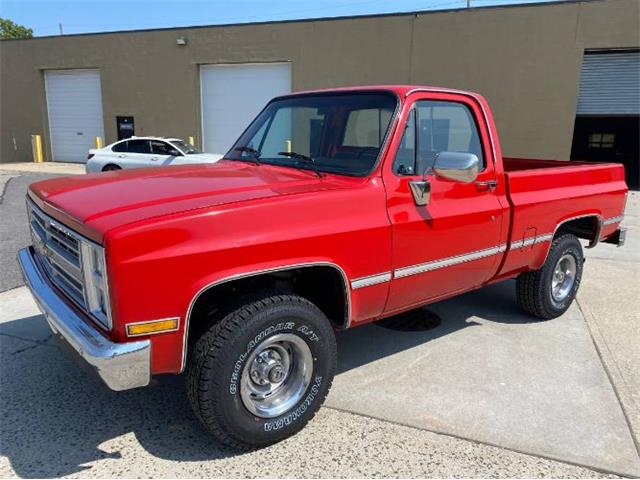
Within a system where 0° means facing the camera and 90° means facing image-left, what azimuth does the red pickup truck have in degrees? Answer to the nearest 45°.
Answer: approximately 45°

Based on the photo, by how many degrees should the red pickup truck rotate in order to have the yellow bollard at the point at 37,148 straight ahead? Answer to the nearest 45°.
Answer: approximately 90° to its right
